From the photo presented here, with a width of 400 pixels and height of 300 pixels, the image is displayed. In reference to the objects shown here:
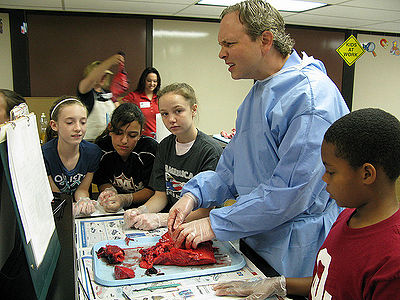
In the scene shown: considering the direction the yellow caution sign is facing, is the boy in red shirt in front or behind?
in front

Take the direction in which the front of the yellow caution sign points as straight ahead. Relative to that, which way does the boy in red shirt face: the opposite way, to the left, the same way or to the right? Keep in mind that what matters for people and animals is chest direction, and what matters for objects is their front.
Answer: to the right

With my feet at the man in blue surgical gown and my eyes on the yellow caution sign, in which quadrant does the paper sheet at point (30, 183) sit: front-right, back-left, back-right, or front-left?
back-left

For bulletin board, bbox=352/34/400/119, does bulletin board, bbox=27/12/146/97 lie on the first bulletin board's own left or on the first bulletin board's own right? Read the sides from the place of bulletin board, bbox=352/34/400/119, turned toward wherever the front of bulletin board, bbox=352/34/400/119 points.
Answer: on the first bulletin board's own right

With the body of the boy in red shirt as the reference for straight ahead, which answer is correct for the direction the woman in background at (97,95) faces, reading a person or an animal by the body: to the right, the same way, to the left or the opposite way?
to the left

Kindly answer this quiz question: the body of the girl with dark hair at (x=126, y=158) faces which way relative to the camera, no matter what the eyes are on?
toward the camera

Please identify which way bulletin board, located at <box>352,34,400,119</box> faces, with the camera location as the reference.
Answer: facing the viewer

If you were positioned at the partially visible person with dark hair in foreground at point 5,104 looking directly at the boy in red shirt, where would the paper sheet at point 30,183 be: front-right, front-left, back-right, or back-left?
front-right

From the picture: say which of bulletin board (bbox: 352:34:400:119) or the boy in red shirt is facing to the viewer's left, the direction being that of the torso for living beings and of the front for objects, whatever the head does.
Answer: the boy in red shirt

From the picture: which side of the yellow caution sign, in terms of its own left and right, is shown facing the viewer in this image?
front

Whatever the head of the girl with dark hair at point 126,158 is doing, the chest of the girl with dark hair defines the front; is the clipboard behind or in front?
in front

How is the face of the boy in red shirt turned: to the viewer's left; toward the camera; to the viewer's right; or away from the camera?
to the viewer's left

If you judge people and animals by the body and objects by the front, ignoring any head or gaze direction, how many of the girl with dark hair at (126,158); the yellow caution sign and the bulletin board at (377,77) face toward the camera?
3
